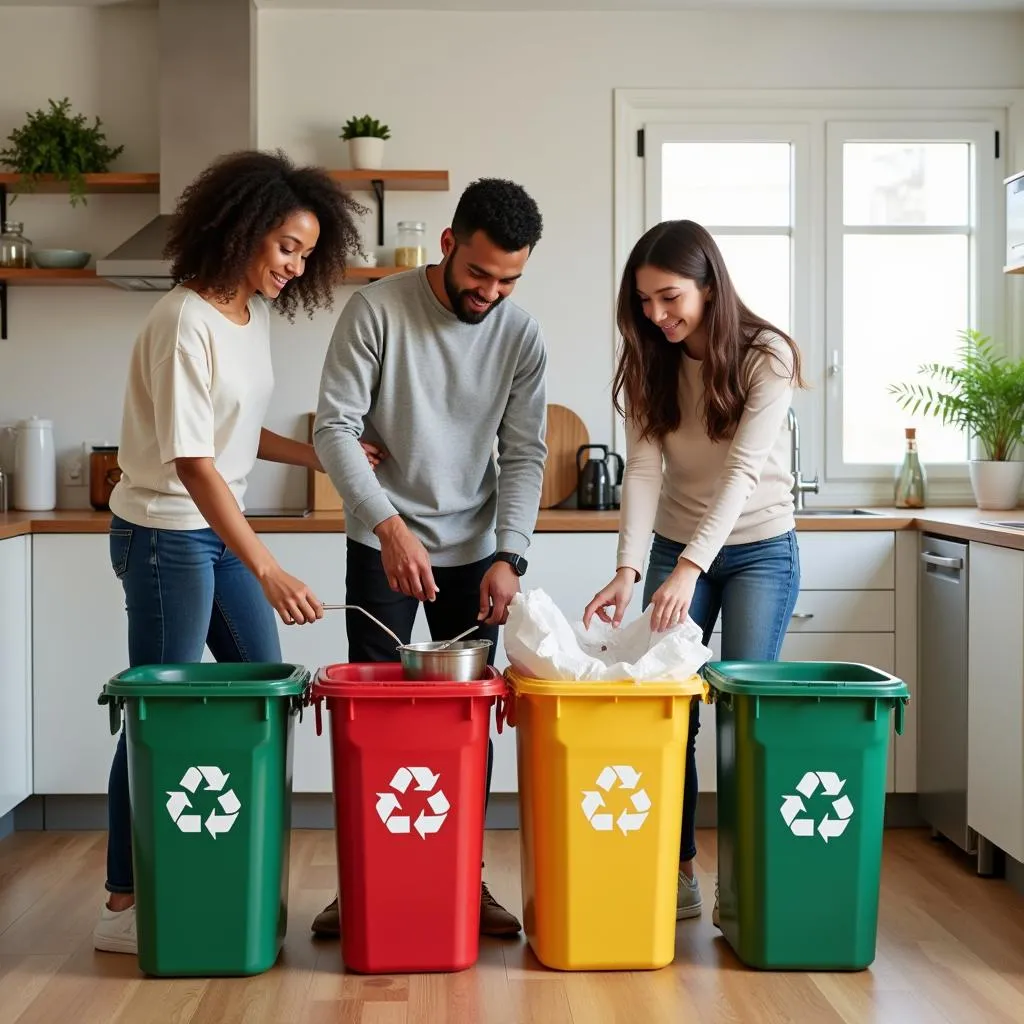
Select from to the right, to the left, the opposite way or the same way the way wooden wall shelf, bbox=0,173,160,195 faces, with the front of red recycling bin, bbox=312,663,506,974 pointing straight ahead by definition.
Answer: the same way

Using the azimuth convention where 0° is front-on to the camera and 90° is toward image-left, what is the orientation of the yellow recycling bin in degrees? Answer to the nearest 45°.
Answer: approximately 0°

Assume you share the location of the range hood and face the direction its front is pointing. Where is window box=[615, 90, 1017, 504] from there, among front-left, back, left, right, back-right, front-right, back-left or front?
left

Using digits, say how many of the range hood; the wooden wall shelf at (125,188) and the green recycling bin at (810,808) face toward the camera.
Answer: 3

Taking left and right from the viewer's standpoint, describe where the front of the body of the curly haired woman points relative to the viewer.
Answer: facing the viewer and to the right of the viewer

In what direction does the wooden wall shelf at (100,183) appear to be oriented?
toward the camera

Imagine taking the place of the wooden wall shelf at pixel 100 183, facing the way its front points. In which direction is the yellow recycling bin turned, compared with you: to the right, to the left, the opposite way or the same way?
the same way

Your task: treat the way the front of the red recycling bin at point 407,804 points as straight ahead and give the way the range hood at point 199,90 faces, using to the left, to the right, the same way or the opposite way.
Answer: the same way

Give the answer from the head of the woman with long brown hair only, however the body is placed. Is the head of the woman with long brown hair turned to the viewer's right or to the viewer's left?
to the viewer's left

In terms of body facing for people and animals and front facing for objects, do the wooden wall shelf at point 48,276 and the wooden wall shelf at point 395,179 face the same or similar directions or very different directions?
same or similar directions

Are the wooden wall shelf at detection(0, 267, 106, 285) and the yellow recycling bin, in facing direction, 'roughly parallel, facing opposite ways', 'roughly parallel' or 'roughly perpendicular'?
roughly parallel

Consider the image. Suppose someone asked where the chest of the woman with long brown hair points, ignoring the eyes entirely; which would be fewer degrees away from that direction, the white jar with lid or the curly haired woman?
the curly haired woman

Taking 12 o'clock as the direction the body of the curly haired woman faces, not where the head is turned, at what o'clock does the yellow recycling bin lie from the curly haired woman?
The yellow recycling bin is roughly at 11 o'clock from the curly haired woman.

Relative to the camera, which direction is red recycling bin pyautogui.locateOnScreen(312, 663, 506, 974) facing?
toward the camera

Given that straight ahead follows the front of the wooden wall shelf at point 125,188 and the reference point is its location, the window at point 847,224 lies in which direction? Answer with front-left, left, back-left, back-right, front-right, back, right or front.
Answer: left

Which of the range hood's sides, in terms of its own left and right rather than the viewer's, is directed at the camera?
front
